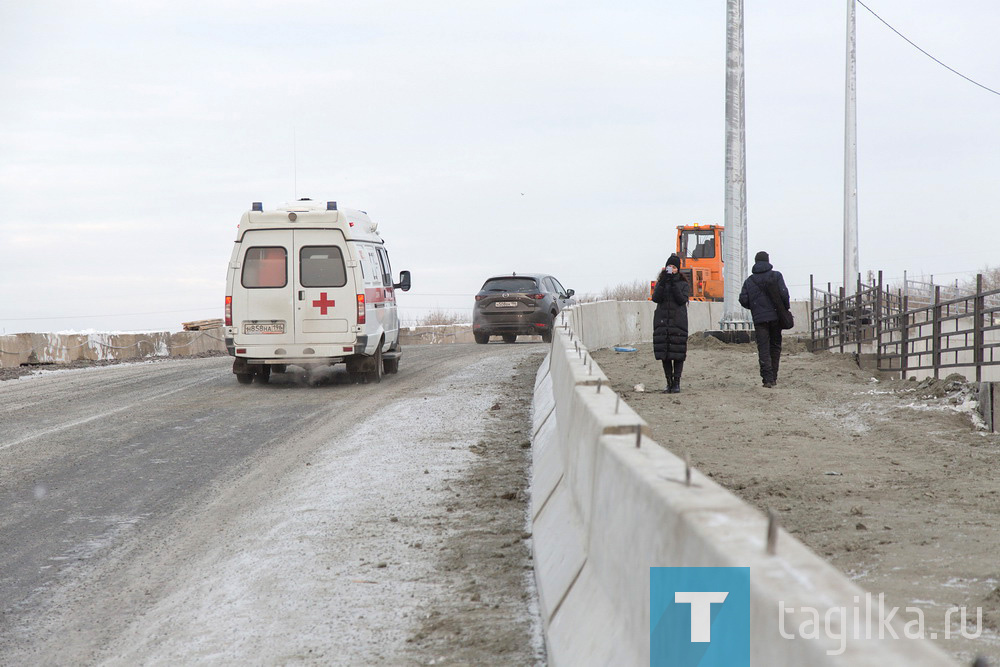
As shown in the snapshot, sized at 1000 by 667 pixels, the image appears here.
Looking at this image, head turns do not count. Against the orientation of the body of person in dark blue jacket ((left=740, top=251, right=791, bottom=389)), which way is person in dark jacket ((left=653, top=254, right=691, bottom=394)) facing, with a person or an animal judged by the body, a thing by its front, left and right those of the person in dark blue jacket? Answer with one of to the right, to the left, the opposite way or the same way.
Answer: the opposite way

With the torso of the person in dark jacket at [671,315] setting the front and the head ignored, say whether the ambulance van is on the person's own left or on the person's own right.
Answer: on the person's own right

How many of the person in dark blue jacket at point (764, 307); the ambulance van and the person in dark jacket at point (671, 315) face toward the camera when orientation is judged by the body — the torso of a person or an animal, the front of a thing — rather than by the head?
1

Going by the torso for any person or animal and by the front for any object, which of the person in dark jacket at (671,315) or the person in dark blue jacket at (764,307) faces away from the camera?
the person in dark blue jacket

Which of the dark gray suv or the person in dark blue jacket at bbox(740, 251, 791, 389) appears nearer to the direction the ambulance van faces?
the dark gray suv

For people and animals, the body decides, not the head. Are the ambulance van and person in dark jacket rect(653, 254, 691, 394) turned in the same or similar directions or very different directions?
very different directions

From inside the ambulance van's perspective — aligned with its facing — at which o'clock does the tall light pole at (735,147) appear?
The tall light pole is roughly at 2 o'clock from the ambulance van.

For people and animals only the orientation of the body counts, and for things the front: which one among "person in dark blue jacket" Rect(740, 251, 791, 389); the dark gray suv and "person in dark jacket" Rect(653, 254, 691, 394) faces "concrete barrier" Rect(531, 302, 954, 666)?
the person in dark jacket

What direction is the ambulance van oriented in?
away from the camera

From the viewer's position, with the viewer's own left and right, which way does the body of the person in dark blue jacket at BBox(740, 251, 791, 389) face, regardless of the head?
facing away from the viewer

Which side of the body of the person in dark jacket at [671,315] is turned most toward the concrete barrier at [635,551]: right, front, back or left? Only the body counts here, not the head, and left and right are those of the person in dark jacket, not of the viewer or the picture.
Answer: front

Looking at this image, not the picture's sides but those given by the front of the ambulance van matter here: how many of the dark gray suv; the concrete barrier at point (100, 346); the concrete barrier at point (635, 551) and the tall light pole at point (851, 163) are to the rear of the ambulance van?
1

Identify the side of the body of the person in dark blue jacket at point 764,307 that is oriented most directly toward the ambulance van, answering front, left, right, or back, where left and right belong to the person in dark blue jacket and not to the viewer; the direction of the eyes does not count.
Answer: left
